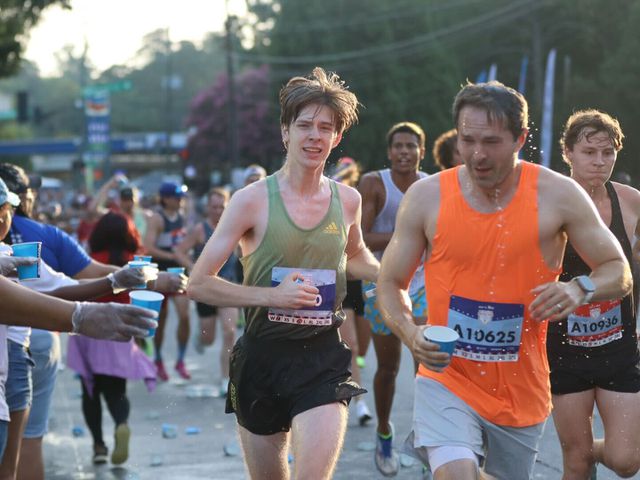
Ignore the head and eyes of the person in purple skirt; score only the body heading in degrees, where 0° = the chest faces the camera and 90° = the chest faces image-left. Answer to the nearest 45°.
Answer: approximately 180°

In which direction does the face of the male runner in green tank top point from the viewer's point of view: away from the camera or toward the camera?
toward the camera

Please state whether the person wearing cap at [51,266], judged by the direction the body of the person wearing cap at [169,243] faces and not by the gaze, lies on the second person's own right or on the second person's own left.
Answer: on the second person's own right

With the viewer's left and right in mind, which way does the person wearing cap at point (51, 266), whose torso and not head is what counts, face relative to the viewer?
facing to the right of the viewer

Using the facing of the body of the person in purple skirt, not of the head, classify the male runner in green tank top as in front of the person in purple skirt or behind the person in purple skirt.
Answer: behind

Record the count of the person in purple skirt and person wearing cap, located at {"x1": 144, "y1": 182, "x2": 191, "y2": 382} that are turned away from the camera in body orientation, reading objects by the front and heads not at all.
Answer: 1

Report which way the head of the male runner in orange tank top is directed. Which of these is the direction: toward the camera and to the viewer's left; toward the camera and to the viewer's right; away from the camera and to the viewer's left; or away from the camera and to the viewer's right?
toward the camera and to the viewer's left

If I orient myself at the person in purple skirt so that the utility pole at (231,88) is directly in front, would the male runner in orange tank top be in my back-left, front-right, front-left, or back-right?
back-right

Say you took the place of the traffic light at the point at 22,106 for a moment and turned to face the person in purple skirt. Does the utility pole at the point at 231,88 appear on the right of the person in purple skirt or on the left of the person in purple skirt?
left

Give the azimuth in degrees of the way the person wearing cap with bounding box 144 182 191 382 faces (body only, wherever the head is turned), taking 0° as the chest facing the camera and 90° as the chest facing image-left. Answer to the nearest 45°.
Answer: approximately 315°

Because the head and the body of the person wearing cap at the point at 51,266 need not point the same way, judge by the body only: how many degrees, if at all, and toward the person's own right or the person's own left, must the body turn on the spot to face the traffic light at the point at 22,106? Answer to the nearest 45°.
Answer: approximately 90° to the person's own left

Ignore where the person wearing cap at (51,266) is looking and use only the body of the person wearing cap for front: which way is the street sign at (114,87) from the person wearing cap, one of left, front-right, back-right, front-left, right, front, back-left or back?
left
